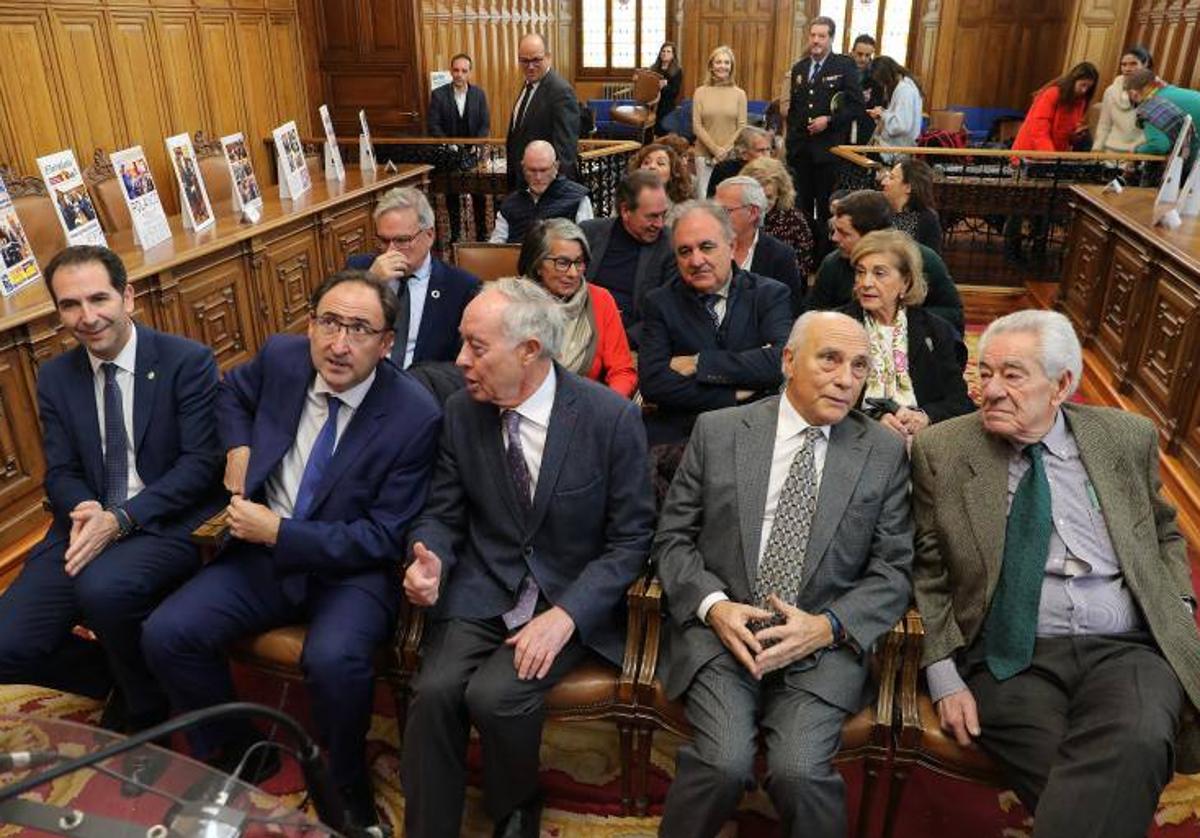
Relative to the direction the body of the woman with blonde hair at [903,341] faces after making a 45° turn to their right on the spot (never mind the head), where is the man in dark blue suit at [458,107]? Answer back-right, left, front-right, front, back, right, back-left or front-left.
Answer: front-right

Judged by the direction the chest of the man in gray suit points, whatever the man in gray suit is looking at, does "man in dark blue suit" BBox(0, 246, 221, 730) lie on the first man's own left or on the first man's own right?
on the first man's own right

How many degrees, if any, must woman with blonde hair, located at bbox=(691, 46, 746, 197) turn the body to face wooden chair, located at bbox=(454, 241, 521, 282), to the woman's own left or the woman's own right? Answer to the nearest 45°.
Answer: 0° — they already face it

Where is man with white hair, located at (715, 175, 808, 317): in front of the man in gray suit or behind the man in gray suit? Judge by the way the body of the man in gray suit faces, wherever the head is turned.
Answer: behind

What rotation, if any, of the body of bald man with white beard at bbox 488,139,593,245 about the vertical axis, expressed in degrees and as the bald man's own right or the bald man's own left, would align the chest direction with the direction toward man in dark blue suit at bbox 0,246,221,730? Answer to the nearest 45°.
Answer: approximately 45° to the bald man's own right

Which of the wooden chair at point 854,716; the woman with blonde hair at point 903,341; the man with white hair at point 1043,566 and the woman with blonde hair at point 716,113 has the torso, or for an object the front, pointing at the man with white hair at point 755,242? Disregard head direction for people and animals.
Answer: the woman with blonde hair at point 716,113

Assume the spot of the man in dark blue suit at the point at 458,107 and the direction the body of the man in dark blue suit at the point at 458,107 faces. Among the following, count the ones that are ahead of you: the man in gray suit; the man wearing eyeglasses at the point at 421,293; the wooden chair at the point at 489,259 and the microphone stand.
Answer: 4

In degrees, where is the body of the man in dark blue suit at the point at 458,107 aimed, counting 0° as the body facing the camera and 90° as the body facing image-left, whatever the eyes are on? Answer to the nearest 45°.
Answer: approximately 0°

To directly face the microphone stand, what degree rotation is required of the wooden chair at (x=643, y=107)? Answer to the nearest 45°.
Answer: approximately 45° to its left

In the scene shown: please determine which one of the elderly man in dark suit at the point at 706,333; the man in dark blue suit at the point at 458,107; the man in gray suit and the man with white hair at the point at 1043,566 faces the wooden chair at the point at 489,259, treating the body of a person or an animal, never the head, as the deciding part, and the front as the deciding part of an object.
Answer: the man in dark blue suit
